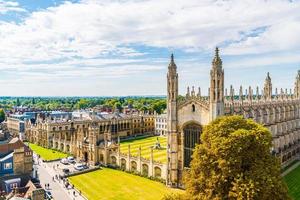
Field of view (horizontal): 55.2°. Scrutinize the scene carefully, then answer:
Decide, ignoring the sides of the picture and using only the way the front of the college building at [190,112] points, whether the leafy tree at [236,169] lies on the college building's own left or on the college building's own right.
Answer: on the college building's own left

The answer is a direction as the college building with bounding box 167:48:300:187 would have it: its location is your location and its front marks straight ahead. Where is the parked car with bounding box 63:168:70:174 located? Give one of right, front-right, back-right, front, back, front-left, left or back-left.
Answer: front-right

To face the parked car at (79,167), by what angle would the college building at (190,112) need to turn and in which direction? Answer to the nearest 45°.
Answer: approximately 45° to its right

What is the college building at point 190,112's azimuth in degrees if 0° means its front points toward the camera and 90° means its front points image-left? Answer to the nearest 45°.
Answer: approximately 45°

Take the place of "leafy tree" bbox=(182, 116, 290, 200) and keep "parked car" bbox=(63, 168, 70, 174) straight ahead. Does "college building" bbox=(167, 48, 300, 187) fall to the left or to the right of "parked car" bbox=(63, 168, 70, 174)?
right
